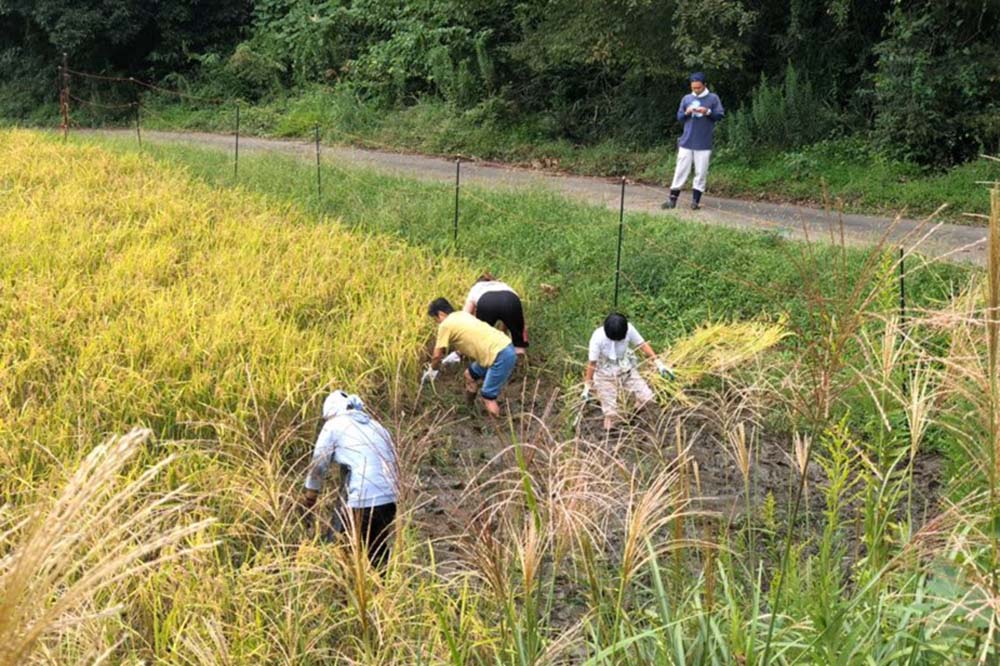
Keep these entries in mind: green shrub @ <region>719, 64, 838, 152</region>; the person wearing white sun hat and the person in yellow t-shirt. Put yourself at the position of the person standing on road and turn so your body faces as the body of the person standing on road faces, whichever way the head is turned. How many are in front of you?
2

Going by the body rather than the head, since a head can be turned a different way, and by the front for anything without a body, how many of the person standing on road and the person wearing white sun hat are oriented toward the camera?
1

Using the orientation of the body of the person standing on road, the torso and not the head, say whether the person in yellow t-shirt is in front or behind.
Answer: in front

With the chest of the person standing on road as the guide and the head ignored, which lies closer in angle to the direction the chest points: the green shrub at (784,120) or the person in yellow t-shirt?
the person in yellow t-shirt

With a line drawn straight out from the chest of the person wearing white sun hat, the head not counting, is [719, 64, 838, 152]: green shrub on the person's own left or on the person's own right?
on the person's own right

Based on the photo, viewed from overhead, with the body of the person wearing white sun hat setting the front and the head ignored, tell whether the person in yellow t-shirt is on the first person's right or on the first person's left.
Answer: on the first person's right

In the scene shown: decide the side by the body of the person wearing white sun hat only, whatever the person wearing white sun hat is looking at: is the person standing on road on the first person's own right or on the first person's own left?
on the first person's own right

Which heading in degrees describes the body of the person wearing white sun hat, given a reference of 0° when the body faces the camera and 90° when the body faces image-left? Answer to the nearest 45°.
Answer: approximately 135°

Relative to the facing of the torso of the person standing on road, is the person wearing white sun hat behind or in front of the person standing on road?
in front
